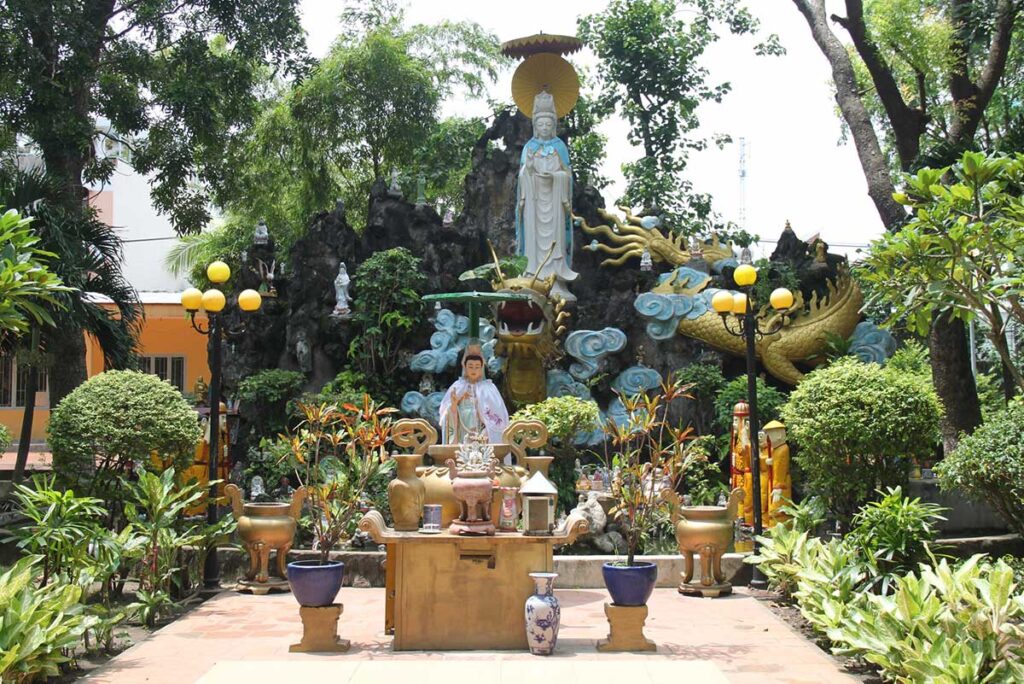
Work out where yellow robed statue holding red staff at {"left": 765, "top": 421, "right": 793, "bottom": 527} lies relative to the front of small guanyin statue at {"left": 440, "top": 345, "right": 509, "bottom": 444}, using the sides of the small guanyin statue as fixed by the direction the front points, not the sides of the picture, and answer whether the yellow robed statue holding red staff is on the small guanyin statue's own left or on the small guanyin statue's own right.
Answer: on the small guanyin statue's own left

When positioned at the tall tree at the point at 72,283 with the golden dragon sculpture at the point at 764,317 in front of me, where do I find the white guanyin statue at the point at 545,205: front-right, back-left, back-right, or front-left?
front-left

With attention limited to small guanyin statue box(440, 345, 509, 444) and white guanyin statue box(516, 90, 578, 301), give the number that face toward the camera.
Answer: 2

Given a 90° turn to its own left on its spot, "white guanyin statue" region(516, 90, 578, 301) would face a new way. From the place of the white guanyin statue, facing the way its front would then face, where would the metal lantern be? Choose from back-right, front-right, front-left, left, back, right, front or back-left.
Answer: right

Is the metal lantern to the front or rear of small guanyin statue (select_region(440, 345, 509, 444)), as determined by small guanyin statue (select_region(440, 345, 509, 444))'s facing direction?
to the front

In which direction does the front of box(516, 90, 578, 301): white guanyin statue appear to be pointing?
toward the camera

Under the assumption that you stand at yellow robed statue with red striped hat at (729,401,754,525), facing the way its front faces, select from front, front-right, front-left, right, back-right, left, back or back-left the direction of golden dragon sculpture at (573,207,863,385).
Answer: back-right

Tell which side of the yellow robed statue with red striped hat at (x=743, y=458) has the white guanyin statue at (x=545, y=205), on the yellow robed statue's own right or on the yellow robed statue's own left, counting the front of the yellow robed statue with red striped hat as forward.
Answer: on the yellow robed statue's own right

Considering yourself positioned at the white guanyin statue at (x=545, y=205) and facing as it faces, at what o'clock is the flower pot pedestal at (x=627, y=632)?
The flower pot pedestal is roughly at 12 o'clock from the white guanyin statue.

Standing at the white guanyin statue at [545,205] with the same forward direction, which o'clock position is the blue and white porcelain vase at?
The blue and white porcelain vase is roughly at 12 o'clock from the white guanyin statue.

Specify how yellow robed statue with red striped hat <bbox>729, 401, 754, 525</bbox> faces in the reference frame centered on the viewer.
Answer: facing the viewer and to the left of the viewer

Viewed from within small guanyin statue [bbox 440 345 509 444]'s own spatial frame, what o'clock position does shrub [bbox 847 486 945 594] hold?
The shrub is roughly at 10 o'clock from the small guanyin statue.

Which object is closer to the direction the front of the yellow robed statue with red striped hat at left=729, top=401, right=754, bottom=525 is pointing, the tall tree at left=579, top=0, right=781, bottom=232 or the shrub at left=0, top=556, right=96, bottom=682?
the shrub
